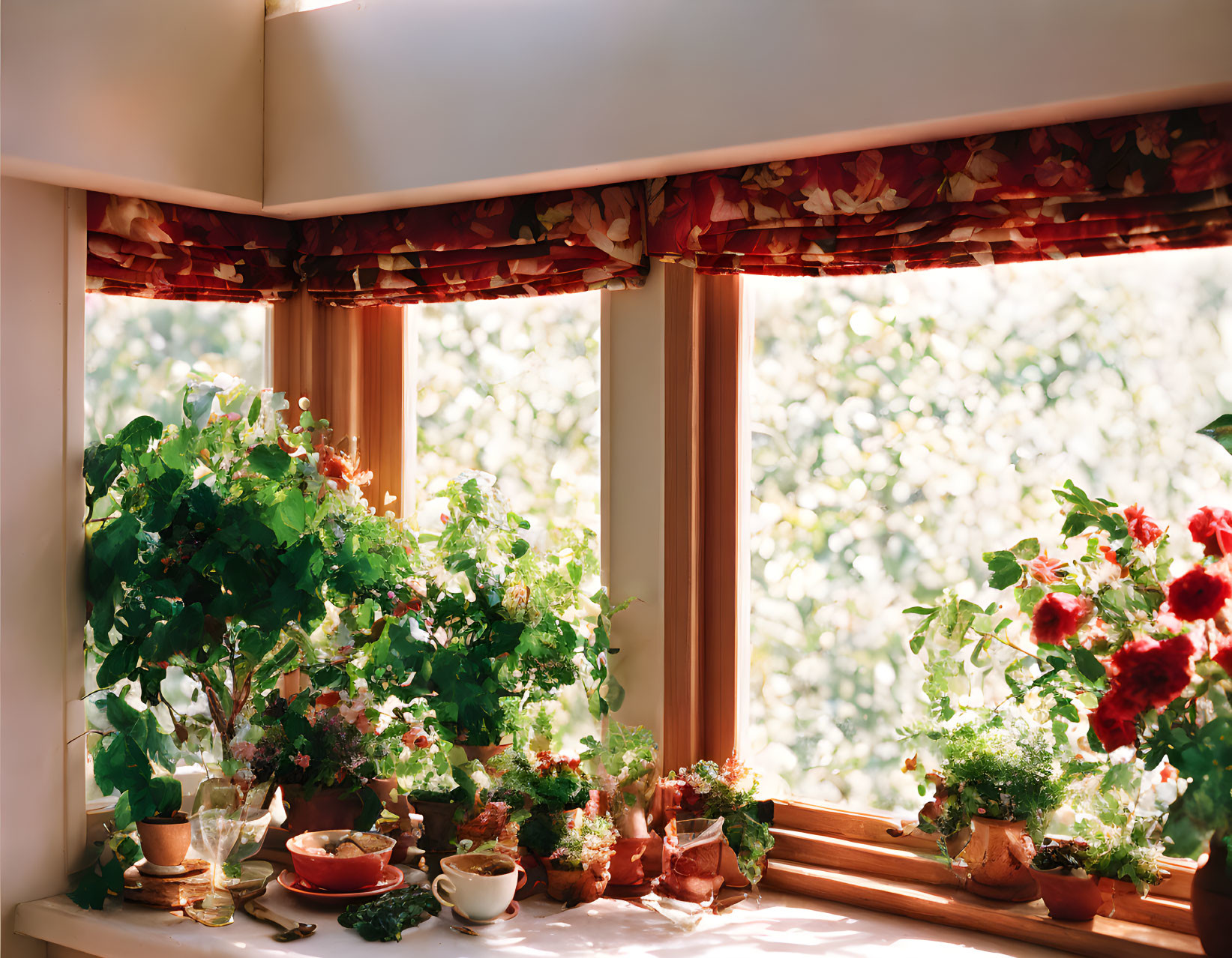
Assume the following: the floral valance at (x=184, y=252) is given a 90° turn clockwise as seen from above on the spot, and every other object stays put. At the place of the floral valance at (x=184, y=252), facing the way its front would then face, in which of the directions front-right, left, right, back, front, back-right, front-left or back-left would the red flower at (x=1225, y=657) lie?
left

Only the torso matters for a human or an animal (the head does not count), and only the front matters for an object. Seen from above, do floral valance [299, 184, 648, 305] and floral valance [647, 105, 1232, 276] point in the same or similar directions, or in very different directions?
same or similar directions

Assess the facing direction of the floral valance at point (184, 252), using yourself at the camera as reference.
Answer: facing the viewer and to the right of the viewer

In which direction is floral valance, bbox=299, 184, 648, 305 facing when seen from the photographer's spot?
facing the viewer and to the left of the viewer

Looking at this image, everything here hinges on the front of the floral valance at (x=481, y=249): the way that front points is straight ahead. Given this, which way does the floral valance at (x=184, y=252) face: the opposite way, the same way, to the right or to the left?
to the left

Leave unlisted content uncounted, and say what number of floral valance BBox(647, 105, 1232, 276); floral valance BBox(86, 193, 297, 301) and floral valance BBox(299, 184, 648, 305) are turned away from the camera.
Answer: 0
